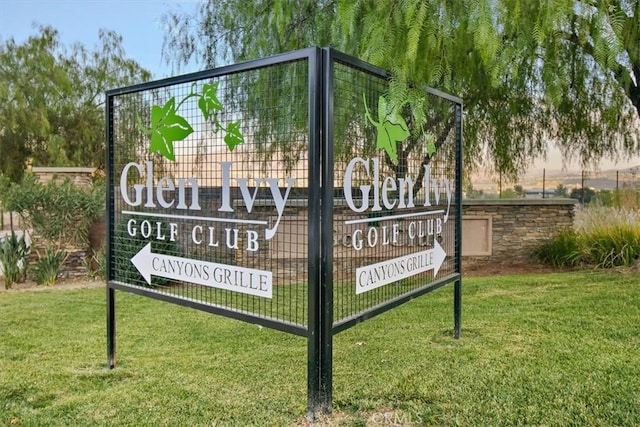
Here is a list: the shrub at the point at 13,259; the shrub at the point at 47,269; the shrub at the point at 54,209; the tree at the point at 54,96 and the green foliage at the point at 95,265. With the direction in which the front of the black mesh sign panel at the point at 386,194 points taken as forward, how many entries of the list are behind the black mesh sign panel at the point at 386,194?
5

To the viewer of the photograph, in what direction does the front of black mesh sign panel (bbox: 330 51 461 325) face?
facing the viewer and to the right of the viewer

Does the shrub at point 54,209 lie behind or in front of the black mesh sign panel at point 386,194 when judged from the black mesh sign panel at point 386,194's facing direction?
behind

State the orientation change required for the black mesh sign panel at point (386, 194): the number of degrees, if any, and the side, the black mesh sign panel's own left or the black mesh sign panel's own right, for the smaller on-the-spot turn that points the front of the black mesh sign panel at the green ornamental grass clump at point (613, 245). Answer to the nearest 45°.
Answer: approximately 90° to the black mesh sign panel's own left

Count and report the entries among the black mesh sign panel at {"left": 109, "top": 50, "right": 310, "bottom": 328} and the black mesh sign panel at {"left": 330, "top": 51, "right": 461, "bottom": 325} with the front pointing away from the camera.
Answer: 0

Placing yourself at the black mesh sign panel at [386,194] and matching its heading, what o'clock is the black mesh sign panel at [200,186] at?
the black mesh sign panel at [200,186] is roughly at 4 o'clock from the black mesh sign panel at [386,194].

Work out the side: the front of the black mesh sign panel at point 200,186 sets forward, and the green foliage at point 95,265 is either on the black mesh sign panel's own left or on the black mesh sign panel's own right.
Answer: on the black mesh sign panel's own right

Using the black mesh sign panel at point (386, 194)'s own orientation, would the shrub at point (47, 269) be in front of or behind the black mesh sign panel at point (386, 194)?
behind

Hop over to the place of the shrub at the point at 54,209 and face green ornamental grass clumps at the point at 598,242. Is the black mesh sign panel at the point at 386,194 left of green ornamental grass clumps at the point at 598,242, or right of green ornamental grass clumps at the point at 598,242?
right

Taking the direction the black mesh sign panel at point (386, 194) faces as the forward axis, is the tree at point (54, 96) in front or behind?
behind

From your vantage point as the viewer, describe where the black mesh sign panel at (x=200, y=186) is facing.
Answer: facing the viewer and to the left of the viewer

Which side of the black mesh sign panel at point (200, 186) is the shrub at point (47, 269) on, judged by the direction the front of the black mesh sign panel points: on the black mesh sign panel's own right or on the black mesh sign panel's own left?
on the black mesh sign panel's own right

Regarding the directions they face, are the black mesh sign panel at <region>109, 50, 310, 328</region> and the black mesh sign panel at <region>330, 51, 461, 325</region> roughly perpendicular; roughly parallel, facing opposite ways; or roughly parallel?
roughly perpendicular

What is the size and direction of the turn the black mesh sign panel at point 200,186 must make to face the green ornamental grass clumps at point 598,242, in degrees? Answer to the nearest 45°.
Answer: approximately 180°
